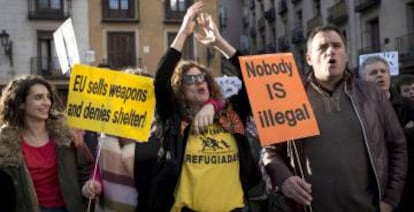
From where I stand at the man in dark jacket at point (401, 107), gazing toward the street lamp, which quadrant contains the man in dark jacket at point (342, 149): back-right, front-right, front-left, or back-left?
back-left

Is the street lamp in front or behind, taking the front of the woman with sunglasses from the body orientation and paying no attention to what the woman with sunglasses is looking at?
behind

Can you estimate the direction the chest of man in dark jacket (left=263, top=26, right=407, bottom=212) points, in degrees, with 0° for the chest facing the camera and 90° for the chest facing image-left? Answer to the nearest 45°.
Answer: approximately 0°

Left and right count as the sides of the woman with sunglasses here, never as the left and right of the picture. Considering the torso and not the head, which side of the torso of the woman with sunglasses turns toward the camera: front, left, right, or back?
front

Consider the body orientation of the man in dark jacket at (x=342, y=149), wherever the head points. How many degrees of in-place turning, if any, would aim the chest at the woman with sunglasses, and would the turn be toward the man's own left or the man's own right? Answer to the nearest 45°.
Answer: approximately 90° to the man's own right

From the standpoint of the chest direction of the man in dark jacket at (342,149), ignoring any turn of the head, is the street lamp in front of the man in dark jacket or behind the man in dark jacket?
behind

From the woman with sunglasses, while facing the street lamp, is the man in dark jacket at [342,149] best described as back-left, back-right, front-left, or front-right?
back-right

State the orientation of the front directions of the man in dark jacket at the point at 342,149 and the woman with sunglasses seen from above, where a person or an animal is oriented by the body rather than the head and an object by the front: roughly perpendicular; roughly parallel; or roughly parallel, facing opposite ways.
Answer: roughly parallel

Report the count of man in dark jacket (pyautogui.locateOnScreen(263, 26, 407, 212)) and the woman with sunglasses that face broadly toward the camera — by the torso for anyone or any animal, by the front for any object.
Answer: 2

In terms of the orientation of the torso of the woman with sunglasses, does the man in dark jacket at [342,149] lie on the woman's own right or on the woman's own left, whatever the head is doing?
on the woman's own left

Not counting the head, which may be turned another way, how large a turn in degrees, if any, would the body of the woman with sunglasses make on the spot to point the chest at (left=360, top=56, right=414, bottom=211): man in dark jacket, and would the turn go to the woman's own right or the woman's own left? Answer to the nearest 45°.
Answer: approximately 135° to the woman's own left
